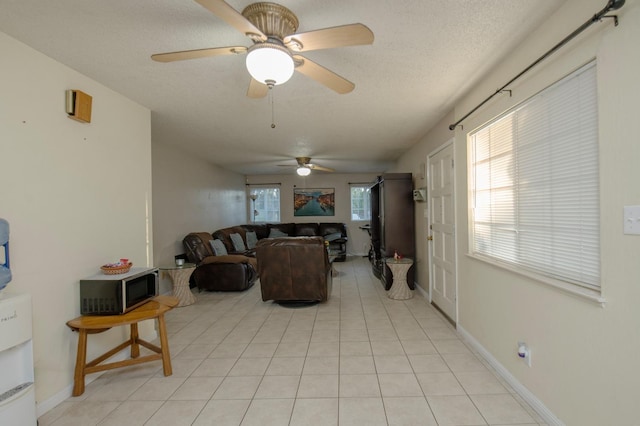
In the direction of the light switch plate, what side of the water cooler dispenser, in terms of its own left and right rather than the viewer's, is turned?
front

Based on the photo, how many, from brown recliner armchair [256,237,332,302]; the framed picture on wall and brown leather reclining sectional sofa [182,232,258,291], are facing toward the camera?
1

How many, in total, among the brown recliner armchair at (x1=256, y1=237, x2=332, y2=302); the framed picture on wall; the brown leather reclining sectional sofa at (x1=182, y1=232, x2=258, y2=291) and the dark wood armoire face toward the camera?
1

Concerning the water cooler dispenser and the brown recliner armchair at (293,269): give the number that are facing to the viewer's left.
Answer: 0

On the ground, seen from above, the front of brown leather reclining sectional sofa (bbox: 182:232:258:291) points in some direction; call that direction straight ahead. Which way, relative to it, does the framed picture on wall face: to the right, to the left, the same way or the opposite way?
to the right

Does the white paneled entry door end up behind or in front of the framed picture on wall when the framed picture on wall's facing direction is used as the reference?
in front

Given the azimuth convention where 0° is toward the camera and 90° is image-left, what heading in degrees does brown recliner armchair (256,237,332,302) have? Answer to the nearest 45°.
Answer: approximately 180°

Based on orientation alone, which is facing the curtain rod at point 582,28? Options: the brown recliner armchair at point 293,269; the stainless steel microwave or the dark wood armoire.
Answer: the stainless steel microwave

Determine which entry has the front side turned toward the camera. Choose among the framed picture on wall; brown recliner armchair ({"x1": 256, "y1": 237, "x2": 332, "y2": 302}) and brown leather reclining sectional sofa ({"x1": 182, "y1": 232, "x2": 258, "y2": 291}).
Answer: the framed picture on wall

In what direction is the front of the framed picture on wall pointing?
toward the camera

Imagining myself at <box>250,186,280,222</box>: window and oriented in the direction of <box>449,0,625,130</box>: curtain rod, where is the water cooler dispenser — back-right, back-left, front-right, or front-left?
front-right

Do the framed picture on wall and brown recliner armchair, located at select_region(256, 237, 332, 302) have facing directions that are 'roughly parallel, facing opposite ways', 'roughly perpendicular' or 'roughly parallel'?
roughly parallel, facing opposite ways

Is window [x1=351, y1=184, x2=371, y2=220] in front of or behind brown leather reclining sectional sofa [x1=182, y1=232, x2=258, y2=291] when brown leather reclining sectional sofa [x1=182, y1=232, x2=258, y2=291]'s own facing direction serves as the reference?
in front

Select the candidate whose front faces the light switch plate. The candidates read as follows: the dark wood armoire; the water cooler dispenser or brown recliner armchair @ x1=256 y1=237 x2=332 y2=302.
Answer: the water cooler dispenser

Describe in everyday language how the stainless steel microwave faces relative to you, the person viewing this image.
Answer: facing the viewer and to the right of the viewer

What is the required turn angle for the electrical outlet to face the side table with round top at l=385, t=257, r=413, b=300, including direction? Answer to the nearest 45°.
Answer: approximately 90° to its right

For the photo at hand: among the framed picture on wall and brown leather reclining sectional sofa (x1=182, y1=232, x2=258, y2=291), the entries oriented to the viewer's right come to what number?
1

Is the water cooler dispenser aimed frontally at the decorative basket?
no

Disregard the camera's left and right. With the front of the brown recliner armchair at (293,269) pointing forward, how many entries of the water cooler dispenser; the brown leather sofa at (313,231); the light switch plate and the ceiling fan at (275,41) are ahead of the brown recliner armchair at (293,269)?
1

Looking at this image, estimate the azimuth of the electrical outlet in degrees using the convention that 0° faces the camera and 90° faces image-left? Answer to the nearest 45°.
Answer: approximately 45°
